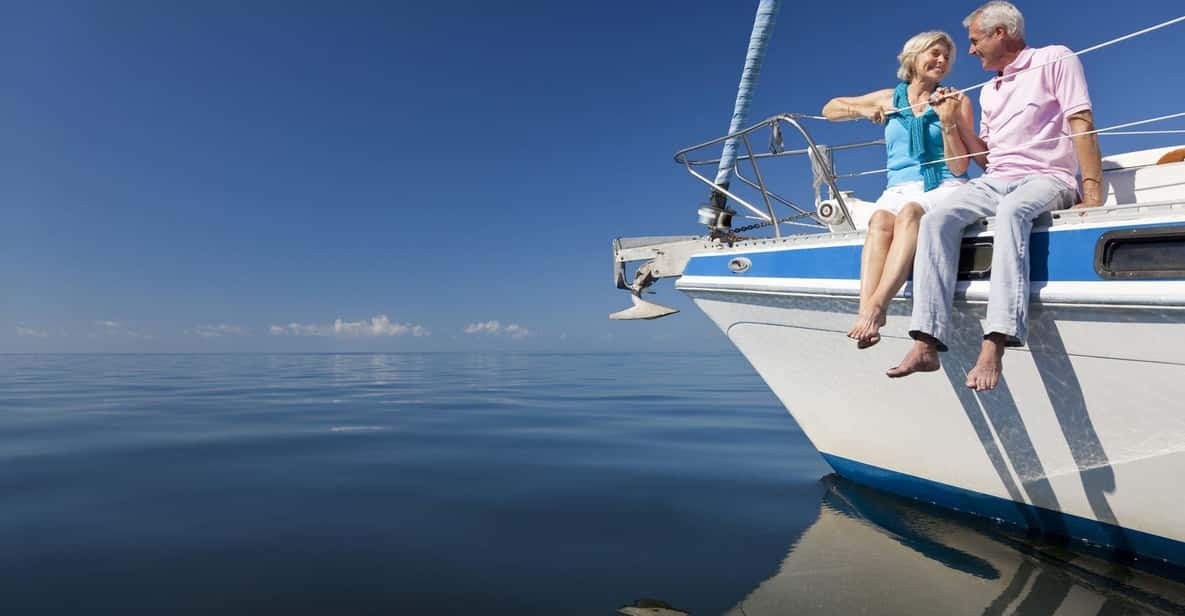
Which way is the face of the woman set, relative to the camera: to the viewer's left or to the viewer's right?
to the viewer's right

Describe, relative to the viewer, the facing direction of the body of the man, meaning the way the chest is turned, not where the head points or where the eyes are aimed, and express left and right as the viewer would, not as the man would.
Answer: facing the viewer and to the left of the viewer

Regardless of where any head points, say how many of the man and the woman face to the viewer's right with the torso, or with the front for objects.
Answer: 0

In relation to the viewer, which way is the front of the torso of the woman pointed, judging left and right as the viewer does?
facing the viewer
